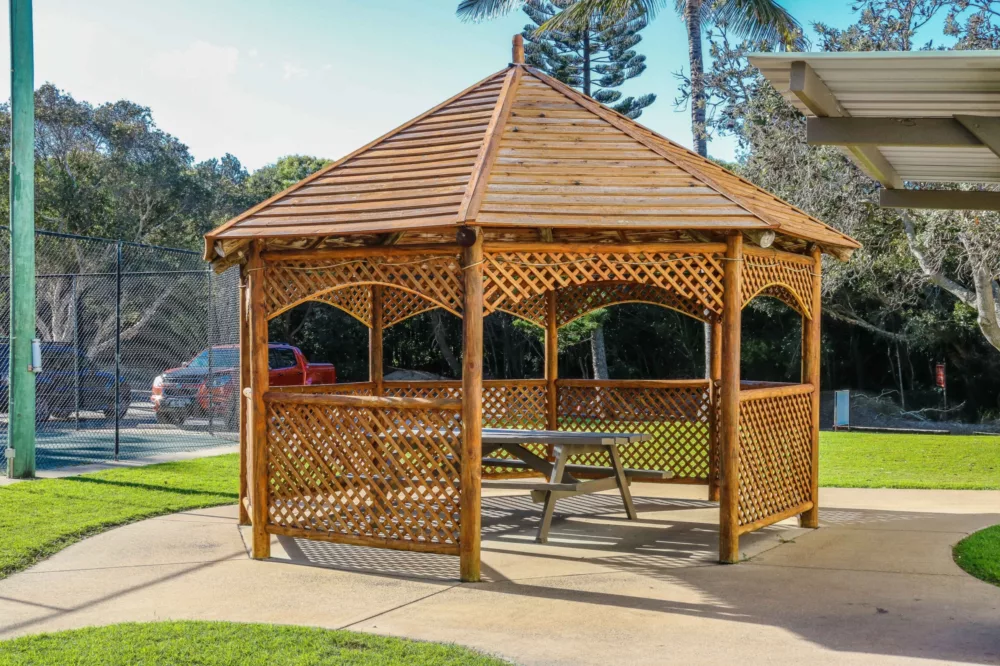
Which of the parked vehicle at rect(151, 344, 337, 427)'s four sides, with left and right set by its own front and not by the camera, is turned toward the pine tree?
back

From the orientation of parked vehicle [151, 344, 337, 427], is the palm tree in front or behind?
behind

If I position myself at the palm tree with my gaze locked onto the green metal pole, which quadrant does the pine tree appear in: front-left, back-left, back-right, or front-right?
back-right

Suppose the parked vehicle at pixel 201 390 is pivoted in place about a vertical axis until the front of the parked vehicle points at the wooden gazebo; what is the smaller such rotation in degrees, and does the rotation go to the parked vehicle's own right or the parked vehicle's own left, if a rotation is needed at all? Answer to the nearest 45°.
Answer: approximately 45° to the parked vehicle's own left

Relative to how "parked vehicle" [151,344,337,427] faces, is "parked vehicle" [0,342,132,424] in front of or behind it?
in front

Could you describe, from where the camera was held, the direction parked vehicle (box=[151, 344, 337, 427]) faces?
facing the viewer and to the left of the viewer

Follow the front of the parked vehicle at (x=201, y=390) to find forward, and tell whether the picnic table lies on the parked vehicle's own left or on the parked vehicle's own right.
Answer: on the parked vehicle's own left

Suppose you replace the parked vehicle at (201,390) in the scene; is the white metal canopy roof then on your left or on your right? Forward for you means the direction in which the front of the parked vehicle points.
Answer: on your left

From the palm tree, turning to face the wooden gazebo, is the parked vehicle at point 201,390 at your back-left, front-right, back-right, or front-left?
front-right
